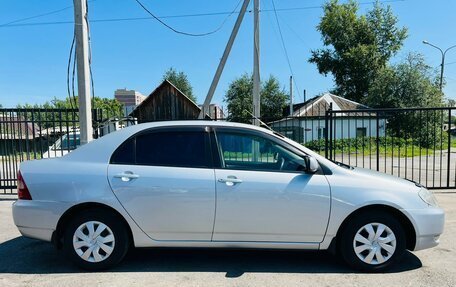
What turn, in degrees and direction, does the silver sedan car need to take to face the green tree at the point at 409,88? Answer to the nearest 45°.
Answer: approximately 45° to its left

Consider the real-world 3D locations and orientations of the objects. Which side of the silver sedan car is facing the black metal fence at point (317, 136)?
left

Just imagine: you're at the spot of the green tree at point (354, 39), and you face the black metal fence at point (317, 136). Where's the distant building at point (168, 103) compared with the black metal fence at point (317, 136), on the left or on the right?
right

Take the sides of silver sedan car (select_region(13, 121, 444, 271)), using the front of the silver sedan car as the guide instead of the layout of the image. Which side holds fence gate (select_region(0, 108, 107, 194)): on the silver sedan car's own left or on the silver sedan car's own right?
on the silver sedan car's own left

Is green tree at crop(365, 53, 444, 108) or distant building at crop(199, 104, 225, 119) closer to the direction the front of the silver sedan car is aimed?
the green tree

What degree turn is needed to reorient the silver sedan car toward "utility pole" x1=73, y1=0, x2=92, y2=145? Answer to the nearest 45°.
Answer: approximately 135° to its left

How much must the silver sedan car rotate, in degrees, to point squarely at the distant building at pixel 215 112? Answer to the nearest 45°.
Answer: approximately 90° to its left

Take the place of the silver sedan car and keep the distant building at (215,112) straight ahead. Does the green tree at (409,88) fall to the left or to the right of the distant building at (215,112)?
right

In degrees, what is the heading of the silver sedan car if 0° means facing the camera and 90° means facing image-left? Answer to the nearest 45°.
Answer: approximately 270°

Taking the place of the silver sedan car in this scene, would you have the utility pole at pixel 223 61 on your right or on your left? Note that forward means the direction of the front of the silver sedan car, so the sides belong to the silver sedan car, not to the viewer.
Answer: on your left
